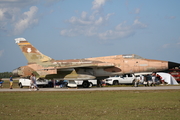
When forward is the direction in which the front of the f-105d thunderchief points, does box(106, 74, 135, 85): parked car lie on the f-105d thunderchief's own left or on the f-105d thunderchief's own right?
on the f-105d thunderchief's own left

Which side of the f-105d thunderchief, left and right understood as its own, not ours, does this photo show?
right
